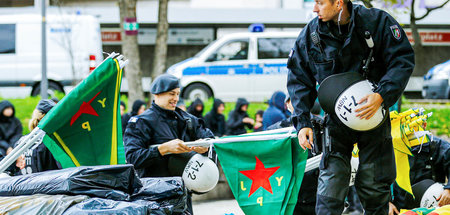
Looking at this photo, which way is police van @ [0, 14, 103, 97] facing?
to the viewer's left

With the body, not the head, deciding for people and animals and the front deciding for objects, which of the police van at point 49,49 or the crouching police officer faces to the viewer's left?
the police van

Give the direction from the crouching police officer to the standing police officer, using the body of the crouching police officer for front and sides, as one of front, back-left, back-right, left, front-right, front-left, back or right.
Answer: front

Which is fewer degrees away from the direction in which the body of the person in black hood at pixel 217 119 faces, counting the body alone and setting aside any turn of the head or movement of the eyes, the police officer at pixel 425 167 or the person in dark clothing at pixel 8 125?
the police officer

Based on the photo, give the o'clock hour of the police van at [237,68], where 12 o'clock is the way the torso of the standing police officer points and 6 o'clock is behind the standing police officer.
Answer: The police van is roughly at 4 o'clock from the standing police officer.

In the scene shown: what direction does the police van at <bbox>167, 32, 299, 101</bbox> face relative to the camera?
to the viewer's left

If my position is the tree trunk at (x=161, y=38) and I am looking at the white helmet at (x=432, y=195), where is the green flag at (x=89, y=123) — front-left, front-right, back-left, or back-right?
front-right

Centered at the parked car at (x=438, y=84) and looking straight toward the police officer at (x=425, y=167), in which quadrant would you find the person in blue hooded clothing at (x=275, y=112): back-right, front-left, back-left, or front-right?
front-right

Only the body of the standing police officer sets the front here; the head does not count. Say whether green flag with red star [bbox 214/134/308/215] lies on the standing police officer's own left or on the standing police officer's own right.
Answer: on the standing police officer's own right

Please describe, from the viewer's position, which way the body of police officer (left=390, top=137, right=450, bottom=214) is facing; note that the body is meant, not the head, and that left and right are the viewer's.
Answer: facing the viewer and to the left of the viewer

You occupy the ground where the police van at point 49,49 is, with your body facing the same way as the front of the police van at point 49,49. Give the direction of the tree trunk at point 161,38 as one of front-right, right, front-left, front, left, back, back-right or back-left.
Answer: back-left

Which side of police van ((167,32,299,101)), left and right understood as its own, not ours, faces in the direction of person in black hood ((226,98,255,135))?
left
